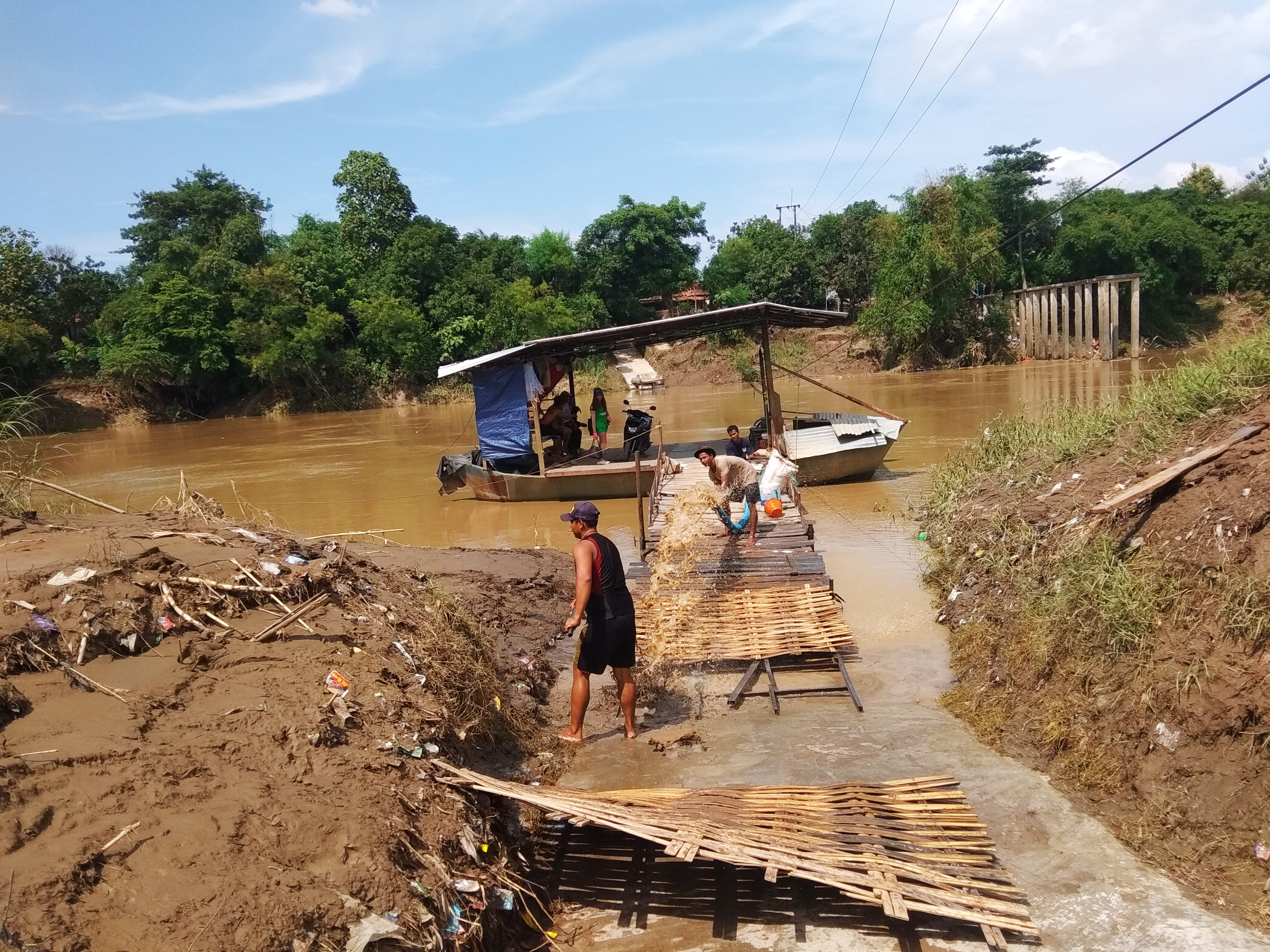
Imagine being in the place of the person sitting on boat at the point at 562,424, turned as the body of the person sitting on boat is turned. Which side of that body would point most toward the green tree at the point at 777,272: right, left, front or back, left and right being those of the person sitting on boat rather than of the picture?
left

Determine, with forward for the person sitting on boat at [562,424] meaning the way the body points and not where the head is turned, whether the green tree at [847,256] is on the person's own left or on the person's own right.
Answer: on the person's own left

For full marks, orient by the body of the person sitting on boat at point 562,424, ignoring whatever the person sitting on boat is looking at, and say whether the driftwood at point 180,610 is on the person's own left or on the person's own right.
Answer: on the person's own right

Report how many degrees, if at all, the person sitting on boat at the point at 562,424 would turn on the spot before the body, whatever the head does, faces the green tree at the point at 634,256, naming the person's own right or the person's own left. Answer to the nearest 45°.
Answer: approximately 90° to the person's own left

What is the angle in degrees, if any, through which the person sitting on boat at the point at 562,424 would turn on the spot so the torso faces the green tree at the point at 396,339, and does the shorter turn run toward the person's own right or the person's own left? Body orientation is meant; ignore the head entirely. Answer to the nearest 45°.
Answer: approximately 90° to the person's own left

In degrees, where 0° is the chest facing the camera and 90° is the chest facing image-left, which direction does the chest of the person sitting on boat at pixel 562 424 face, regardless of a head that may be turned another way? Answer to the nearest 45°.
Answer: approximately 270°
